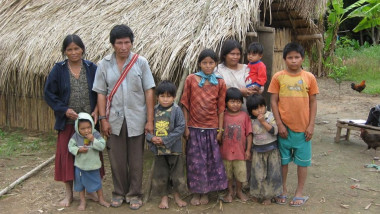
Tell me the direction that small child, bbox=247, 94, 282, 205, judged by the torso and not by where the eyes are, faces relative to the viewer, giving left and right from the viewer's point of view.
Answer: facing the viewer

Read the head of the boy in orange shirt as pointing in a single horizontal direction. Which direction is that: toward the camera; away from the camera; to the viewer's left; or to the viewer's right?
toward the camera

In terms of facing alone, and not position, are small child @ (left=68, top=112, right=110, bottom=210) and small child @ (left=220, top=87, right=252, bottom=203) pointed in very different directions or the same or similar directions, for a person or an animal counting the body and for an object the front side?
same or similar directions

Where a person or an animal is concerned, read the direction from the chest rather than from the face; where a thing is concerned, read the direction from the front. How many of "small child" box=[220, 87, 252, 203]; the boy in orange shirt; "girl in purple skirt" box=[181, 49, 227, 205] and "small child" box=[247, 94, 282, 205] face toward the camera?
4

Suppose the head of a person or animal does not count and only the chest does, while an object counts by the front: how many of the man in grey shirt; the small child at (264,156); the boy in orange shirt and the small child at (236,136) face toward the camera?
4

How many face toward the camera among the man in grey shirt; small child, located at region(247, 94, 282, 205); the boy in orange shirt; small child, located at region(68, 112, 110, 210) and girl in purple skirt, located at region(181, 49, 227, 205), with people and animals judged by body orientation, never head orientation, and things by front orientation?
5

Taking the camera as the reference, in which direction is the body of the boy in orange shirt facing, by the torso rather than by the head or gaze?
toward the camera

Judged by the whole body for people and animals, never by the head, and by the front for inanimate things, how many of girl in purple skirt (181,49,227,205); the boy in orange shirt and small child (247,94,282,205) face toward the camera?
3

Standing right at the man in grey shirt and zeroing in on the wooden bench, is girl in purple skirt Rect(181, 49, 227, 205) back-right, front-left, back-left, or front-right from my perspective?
front-right

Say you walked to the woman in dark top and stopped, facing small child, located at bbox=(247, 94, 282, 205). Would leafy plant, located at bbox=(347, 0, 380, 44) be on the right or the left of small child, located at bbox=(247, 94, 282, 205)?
left

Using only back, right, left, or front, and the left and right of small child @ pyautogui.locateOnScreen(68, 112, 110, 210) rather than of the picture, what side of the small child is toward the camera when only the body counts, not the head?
front

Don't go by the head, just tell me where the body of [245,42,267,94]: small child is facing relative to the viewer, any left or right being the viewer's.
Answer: facing the viewer and to the left of the viewer

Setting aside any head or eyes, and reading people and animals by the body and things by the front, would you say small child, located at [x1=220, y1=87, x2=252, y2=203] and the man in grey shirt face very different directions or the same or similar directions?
same or similar directions

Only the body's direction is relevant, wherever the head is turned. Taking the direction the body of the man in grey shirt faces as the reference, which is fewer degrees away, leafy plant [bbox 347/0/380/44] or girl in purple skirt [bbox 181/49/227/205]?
the girl in purple skirt
